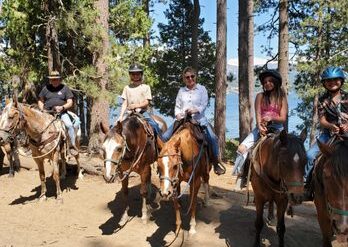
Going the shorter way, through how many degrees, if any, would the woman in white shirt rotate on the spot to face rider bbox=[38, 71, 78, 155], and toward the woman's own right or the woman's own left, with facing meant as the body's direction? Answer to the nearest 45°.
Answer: approximately 135° to the woman's own right

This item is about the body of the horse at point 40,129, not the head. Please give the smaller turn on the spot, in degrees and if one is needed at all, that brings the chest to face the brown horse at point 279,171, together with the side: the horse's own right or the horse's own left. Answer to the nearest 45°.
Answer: approximately 90° to the horse's own left

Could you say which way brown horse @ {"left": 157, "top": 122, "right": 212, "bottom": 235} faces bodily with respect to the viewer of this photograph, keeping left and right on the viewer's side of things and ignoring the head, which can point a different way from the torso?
facing the viewer and to the left of the viewer

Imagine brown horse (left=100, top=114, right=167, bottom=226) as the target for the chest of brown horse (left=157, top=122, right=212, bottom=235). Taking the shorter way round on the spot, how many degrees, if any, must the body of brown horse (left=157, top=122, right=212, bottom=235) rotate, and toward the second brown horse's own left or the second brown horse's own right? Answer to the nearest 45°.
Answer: approximately 90° to the second brown horse's own right

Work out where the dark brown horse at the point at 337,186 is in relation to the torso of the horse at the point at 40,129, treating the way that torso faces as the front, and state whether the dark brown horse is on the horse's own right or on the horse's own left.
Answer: on the horse's own left

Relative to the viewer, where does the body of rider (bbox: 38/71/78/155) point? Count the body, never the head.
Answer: toward the camera

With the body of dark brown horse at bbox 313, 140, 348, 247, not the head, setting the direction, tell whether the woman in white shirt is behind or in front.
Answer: behind

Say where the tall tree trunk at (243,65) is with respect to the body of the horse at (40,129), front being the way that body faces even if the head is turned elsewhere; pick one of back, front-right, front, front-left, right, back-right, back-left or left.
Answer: back

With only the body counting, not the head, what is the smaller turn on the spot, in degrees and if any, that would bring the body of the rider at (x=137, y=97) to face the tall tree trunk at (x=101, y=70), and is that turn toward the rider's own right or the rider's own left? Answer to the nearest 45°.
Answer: approximately 180°

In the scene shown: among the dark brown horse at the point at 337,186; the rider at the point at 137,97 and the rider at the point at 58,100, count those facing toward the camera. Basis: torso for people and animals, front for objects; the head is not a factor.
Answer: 3

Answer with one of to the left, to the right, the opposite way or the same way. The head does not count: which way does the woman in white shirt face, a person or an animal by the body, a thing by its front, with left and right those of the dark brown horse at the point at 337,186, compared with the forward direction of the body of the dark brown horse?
the same way

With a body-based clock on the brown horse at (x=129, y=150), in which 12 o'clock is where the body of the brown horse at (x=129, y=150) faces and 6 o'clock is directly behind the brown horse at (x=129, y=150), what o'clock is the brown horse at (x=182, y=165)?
the brown horse at (x=182, y=165) is roughly at 9 o'clock from the brown horse at (x=129, y=150).

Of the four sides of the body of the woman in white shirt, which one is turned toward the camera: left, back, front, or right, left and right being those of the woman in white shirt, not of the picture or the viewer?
front

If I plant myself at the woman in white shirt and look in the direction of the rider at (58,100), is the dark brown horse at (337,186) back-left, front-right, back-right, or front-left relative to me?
back-left

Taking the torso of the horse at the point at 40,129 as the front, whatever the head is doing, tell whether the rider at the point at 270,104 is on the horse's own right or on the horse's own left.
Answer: on the horse's own left

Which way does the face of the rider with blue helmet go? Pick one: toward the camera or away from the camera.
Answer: toward the camera

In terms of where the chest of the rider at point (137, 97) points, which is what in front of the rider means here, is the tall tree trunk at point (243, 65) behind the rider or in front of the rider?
behind
